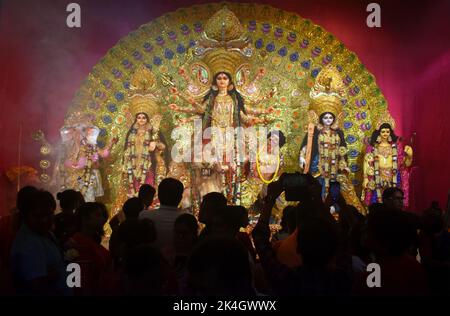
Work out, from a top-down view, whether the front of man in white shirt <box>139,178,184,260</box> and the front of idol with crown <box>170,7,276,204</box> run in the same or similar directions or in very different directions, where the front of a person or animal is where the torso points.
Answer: very different directions

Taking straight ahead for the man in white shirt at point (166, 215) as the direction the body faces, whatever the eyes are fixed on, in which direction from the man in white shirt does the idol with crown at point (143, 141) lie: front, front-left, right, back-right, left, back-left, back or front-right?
front

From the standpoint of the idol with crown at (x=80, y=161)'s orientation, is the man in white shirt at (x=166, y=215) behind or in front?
in front

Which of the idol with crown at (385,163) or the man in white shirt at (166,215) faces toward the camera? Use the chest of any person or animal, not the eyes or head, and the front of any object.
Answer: the idol with crown

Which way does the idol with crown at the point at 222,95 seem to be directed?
toward the camera

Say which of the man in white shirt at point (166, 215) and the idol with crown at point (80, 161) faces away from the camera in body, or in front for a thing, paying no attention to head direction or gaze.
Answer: the man in white shirt

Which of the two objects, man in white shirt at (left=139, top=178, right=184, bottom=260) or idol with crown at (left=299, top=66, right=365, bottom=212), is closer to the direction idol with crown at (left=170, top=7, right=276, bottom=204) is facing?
the man in white shirt

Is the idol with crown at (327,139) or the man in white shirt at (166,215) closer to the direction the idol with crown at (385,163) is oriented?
the man in white shirt

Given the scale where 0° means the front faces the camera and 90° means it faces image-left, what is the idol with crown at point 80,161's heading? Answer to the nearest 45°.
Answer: approximately 0°

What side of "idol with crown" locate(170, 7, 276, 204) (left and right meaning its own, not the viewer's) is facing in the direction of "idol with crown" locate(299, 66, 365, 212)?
left

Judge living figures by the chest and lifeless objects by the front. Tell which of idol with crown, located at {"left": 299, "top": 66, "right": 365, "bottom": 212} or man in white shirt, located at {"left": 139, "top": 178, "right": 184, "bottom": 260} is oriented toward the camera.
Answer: the idol with crown

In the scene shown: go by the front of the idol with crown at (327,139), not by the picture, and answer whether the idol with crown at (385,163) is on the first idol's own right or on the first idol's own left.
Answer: on the first idol's own left

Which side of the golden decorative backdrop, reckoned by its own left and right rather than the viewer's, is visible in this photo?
front

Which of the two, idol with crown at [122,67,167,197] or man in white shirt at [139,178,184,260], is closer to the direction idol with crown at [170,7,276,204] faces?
the man in white shirt

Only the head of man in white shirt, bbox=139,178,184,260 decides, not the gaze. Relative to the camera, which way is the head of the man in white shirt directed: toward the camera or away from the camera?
away from the camera

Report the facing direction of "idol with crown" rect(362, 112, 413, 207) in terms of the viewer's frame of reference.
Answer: facing the viewer

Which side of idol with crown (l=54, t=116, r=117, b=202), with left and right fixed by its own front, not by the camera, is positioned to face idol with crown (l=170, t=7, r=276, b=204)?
left

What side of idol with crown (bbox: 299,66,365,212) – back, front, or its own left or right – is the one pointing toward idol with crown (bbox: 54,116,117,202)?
right

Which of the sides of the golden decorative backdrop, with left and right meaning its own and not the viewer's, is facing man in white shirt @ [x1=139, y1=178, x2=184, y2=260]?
front

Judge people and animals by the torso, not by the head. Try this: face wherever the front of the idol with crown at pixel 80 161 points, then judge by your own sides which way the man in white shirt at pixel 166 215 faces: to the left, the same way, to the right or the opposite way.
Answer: the opposite way
